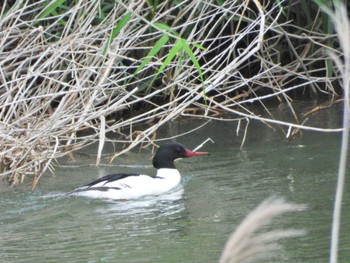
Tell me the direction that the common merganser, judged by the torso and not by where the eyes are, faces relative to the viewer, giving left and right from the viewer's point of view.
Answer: facing to the right of the viewer
